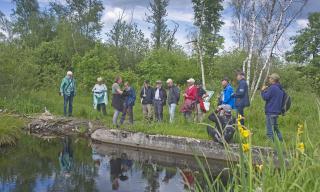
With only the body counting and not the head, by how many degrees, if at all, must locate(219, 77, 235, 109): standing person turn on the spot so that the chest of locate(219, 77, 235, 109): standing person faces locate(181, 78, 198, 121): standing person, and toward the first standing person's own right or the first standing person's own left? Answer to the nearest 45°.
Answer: approximately 45° to the first standing person's own right

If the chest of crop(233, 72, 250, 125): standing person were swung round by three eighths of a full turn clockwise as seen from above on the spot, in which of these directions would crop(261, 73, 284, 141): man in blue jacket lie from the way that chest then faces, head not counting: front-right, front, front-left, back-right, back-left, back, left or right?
right

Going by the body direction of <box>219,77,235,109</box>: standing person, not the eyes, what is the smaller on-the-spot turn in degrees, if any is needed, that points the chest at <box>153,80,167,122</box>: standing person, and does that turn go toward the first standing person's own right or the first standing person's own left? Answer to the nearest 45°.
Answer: approximately 45° to the first standing person's own right

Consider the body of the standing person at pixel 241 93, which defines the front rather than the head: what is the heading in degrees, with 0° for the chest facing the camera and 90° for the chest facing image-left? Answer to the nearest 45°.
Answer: approximately 90°

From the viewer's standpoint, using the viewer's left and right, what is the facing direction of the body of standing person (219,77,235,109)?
facing to the left of the viewer
